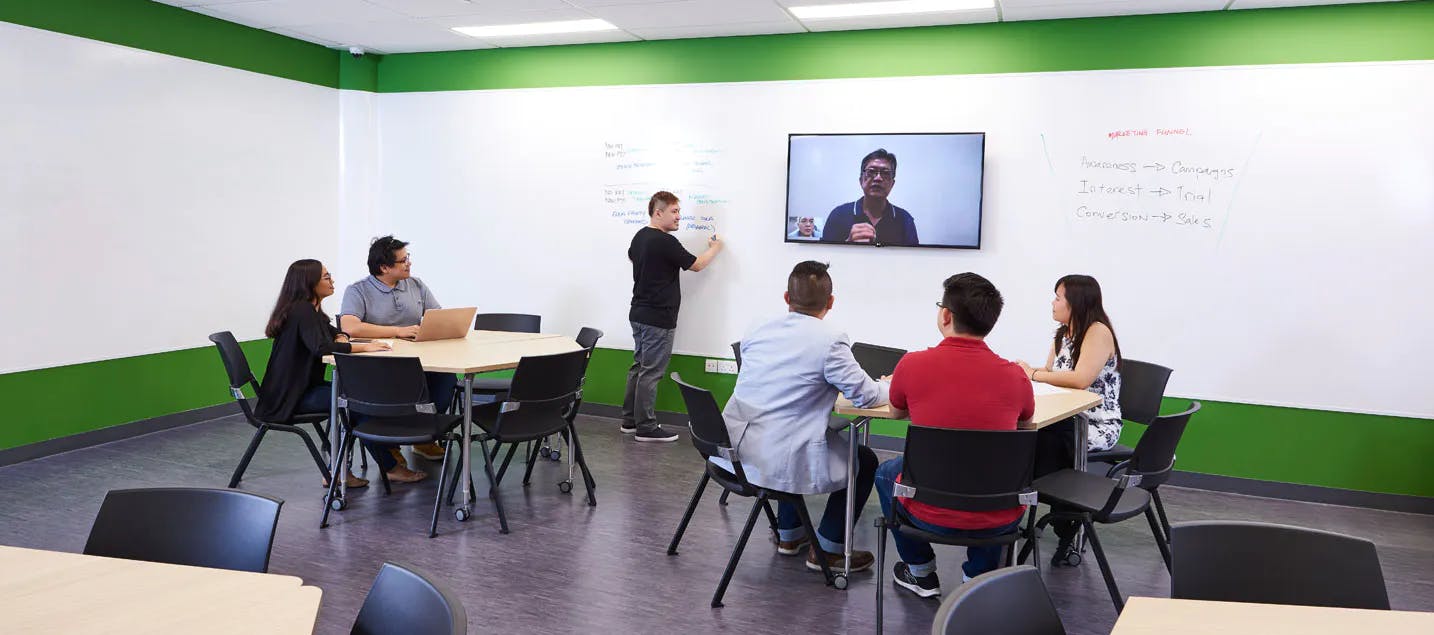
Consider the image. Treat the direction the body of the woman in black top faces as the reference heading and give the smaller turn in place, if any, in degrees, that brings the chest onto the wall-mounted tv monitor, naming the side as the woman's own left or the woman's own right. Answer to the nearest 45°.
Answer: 0° — they already face it

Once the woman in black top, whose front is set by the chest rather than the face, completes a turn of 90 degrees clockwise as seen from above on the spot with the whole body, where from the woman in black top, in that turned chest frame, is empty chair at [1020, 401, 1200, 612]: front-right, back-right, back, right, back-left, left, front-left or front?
front-left

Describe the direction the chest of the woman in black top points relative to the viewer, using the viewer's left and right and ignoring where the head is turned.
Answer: facing to the right of the viewer

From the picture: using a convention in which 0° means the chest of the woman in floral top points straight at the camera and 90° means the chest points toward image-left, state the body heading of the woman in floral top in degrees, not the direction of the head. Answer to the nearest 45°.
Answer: approximately 90°

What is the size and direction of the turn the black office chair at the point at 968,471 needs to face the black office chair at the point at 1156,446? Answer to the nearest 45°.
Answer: approximately 45° to its right

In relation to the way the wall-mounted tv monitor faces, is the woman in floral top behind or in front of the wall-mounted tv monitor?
in front

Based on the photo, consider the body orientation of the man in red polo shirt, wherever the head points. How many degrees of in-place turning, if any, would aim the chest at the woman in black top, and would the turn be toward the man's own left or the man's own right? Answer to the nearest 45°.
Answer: approximately 90° to the man's own left

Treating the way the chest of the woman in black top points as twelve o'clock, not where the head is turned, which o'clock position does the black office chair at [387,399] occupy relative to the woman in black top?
The black office chair is roughly at 2 o'clock from the woman in black top.

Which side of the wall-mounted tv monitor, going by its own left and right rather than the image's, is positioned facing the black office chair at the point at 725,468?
front

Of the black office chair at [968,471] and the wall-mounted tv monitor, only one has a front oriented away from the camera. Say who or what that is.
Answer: the black office chair

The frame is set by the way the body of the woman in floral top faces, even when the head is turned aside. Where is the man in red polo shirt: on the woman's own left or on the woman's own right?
on the woman's own left

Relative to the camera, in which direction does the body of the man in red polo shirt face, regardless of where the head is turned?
away from the camera

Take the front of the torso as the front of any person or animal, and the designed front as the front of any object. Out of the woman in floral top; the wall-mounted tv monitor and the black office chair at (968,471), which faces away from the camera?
the black office chair

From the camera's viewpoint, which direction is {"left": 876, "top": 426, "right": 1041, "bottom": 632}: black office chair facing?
away from the camera

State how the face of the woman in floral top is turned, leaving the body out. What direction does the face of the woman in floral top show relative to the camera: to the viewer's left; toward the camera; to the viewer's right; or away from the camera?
to the viewer's left
